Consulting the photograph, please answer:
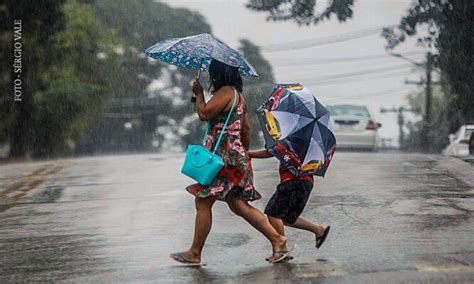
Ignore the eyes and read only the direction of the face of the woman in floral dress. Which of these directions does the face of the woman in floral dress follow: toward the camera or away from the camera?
away from the camera

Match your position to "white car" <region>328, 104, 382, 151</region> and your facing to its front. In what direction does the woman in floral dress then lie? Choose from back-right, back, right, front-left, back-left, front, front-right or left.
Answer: back

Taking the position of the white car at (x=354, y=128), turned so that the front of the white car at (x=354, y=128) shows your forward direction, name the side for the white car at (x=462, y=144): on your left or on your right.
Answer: on your right

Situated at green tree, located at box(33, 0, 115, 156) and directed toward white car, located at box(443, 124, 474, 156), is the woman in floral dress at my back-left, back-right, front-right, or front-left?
front-right

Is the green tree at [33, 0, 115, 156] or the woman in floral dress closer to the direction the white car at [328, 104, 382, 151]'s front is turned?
the green tree

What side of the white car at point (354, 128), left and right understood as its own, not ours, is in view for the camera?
back

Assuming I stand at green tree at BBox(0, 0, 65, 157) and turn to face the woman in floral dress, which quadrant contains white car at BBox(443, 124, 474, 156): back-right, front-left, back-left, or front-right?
front-left
